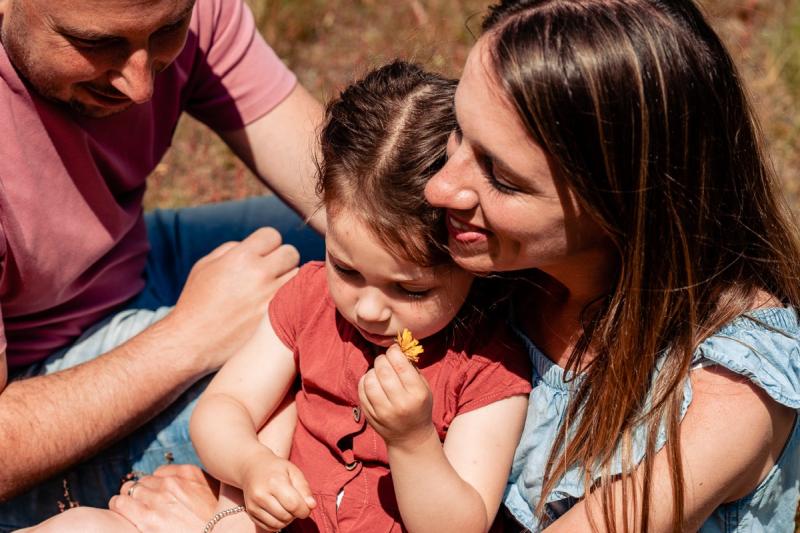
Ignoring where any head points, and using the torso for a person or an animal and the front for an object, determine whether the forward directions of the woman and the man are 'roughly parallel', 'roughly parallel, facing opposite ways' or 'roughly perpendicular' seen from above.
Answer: roughly perpendicular

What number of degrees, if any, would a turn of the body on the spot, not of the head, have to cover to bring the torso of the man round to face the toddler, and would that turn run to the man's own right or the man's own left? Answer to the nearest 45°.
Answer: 0° — they already face them

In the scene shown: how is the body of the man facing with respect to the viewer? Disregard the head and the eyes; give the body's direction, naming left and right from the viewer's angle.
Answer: facing the viewer and to the right of the viewer

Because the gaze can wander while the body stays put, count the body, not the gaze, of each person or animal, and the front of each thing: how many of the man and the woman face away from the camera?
0

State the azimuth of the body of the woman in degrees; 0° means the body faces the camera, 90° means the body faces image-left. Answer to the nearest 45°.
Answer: approximately 45°

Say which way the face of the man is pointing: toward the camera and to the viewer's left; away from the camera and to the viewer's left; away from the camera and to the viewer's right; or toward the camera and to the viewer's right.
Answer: toward the camera and to the viewer's right

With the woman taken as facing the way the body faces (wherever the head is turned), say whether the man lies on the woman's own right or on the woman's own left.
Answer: on the woman's own right

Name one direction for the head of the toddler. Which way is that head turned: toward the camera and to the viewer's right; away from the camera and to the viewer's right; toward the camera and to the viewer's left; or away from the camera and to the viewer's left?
toward the camera and to the viewer's left
